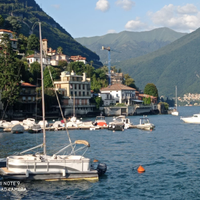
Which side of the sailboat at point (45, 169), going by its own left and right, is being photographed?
left

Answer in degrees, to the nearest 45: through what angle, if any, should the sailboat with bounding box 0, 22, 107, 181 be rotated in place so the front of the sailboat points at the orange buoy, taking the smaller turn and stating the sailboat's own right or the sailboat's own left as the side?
approximately 135° to the sailboat's own right
